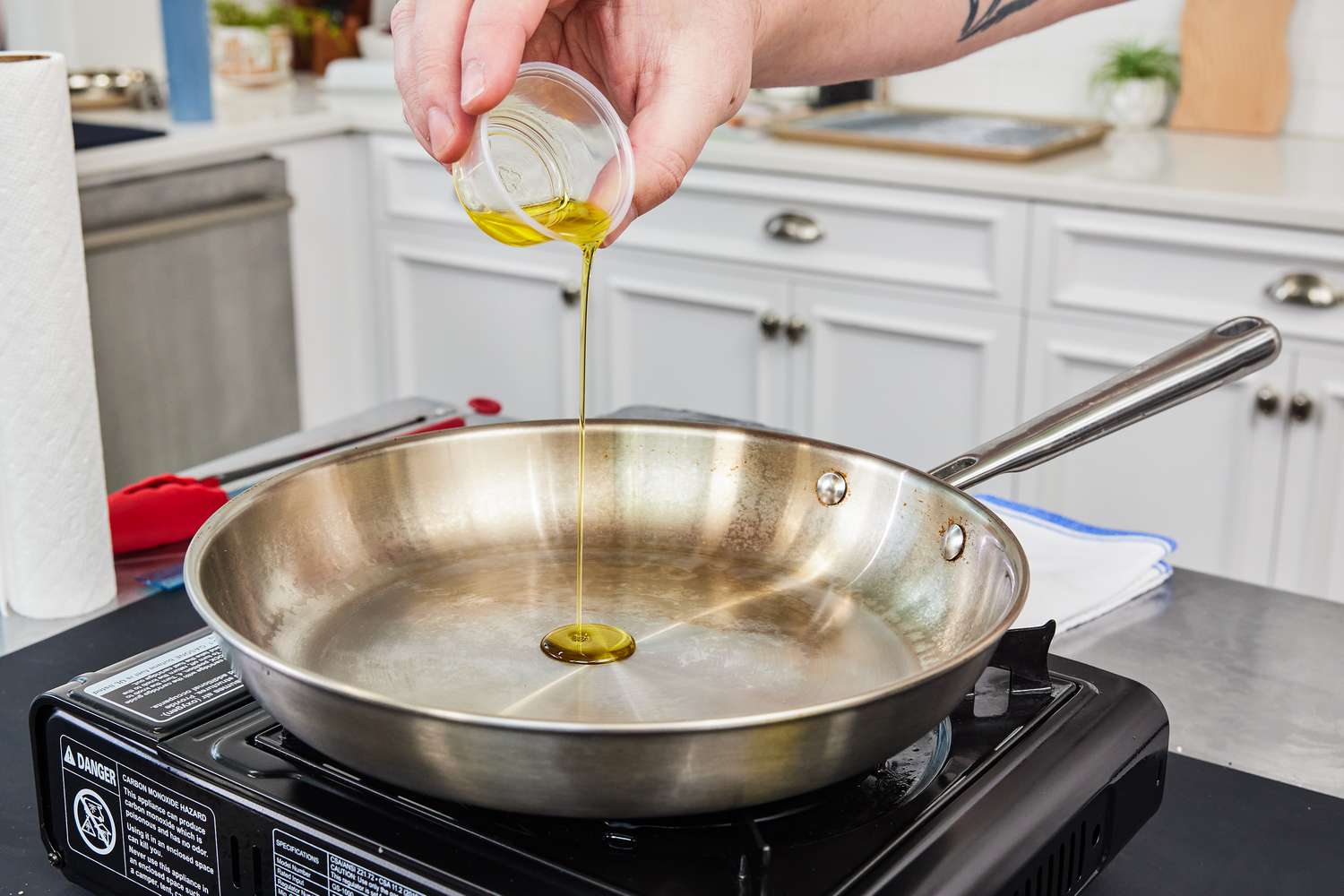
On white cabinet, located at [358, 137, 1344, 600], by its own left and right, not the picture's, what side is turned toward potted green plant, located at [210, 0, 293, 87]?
right

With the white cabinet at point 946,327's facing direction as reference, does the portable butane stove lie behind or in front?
in front

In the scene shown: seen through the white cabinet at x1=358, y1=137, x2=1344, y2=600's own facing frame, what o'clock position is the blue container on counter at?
The blue container on counter is roughly at 2 o'clock from the white cabinet.

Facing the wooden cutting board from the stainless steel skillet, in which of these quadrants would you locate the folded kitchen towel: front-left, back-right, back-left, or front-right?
front-right

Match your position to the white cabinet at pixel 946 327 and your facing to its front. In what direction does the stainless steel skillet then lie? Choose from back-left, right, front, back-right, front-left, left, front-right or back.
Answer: front-left

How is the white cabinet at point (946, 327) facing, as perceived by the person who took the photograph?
facing the viewer and to the left of the viewer
